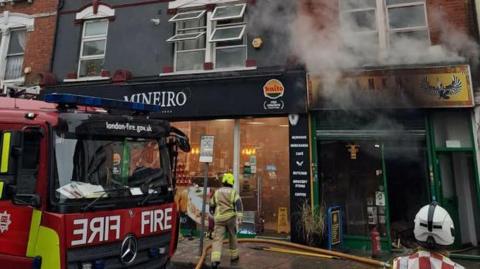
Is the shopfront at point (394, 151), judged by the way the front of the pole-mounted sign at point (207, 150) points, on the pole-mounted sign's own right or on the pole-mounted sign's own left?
on the pole-mounted sign's own left

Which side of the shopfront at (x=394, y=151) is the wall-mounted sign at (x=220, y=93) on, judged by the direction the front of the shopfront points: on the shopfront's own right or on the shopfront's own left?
on the shopfront's own right

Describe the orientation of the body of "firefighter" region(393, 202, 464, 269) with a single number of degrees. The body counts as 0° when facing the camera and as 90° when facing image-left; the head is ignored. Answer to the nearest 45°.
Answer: approximately 180°

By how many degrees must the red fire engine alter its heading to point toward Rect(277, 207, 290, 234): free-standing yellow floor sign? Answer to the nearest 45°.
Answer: approximately 90° to its left

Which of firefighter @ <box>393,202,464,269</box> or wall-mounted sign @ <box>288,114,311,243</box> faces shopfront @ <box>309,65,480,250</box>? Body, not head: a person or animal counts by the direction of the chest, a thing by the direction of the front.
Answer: the firefighter

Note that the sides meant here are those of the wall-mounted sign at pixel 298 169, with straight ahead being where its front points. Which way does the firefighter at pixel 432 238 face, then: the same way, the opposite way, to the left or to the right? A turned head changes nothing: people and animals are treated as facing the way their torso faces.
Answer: the opposite way

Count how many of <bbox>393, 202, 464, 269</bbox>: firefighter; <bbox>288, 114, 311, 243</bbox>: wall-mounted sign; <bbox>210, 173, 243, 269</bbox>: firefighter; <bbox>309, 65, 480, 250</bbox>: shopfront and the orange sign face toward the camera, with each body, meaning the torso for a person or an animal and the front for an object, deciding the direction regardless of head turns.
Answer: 3

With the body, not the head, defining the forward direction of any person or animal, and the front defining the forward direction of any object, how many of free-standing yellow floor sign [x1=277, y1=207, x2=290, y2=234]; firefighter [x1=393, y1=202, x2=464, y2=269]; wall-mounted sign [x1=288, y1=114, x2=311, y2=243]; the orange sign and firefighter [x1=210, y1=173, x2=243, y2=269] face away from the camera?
2

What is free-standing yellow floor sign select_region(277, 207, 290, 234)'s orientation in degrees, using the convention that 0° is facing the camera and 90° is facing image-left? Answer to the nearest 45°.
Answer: approximately 0°
